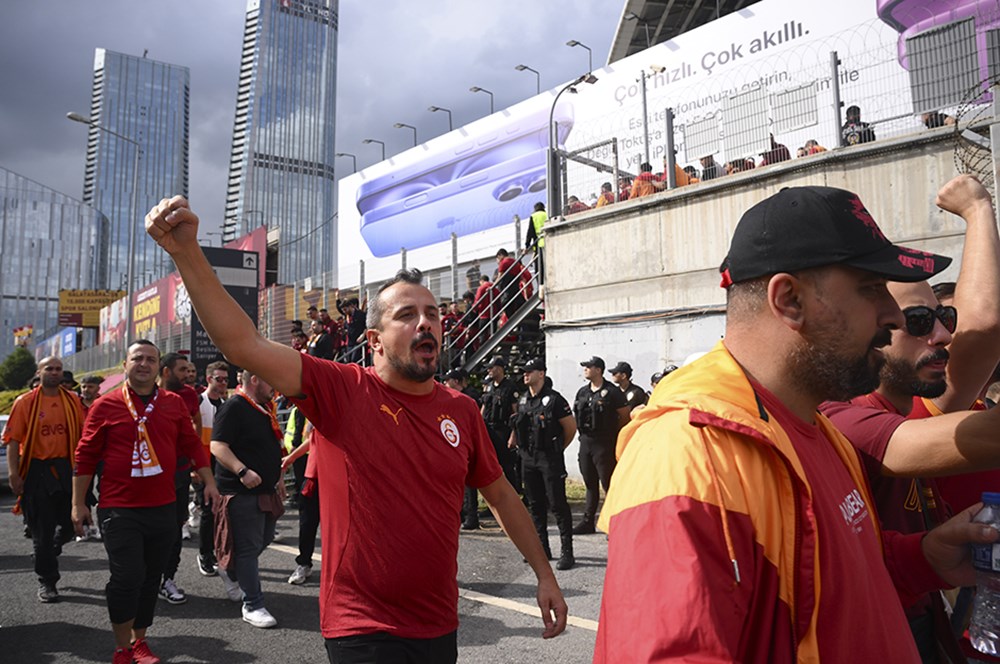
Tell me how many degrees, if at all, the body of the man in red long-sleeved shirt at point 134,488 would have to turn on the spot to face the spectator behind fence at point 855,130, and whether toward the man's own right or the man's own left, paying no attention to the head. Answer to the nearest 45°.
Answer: approximately 90° to the man's own left

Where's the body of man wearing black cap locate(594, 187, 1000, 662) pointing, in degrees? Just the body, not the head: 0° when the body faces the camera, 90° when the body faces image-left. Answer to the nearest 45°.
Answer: approximately 270°

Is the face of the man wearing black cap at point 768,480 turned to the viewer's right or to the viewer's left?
to the viewer's right

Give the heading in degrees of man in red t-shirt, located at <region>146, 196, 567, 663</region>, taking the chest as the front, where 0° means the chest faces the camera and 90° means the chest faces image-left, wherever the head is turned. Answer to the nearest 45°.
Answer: approximately 315°

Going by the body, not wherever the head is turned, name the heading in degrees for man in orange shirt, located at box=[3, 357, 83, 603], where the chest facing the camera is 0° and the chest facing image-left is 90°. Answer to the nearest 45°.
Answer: approximately 0°

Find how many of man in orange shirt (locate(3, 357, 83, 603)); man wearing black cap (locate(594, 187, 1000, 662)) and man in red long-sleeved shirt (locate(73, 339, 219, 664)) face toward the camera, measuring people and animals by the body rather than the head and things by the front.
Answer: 2

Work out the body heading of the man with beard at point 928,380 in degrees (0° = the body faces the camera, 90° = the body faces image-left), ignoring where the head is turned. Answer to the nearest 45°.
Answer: approximately 315°
